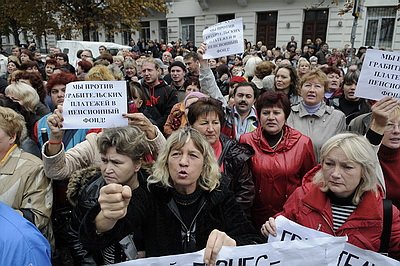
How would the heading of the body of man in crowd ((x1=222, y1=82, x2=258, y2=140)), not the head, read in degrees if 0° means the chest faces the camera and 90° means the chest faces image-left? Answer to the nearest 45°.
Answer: approximately 0°

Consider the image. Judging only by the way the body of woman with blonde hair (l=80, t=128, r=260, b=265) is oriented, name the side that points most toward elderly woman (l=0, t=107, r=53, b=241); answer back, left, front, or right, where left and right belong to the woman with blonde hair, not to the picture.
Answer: right

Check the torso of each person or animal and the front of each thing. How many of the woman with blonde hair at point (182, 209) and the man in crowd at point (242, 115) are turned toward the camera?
2

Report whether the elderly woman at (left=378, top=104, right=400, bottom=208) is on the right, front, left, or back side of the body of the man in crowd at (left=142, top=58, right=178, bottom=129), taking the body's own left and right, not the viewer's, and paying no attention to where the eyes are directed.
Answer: left

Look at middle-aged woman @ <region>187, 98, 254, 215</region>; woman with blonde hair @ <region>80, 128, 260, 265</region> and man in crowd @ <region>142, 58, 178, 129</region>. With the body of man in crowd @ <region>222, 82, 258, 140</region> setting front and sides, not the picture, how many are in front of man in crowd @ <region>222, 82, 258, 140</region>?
2

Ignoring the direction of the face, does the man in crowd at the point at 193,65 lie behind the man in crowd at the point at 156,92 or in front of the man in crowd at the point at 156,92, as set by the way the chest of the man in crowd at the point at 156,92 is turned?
behind

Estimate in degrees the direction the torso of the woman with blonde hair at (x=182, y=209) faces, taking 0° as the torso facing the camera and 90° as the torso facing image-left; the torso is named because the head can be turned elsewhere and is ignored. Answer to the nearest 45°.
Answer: approximately 0°

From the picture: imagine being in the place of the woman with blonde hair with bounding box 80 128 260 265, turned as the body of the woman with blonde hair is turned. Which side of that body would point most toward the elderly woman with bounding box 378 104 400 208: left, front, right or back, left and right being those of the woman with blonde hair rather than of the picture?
left

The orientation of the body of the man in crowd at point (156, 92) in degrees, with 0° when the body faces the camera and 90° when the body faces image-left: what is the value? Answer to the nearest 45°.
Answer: approximately 45°
